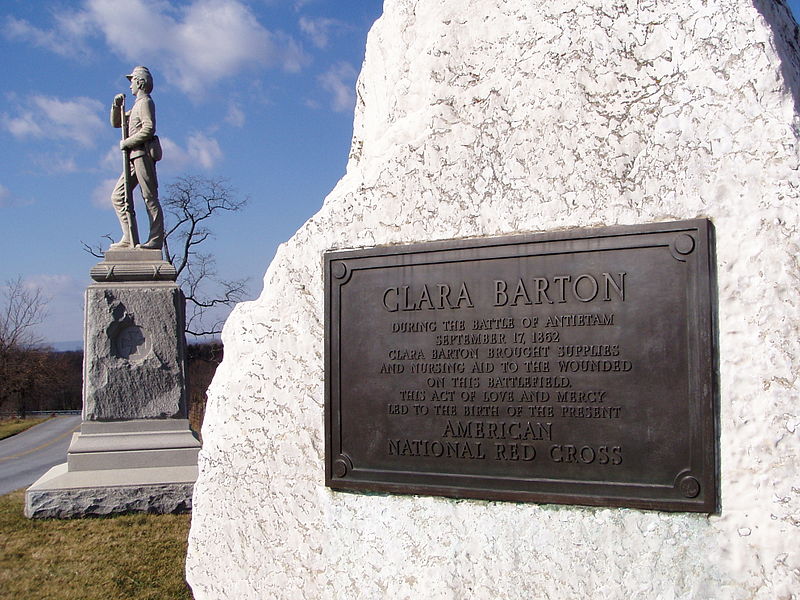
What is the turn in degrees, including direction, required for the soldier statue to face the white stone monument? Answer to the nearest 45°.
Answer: approximately 90° to its left

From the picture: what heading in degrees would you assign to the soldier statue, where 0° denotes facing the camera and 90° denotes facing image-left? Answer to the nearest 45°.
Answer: approximately 90°
